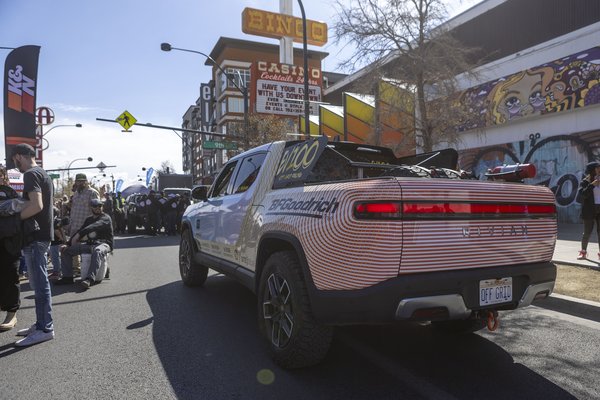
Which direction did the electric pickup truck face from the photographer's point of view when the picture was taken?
facing away from the viewer and to the left of the viewer

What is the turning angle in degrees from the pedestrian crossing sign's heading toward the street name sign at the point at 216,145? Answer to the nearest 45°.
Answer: approximately 90° to its left

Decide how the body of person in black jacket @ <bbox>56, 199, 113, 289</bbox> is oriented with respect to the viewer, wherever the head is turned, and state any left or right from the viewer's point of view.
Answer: facing the viewer and to the left of the viewer

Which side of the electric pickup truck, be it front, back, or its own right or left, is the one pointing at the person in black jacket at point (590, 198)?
right

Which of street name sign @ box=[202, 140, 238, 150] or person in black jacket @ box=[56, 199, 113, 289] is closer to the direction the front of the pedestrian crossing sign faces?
the person in black jacket

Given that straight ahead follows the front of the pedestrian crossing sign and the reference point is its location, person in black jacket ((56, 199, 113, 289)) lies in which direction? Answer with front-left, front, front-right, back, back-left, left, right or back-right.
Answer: front

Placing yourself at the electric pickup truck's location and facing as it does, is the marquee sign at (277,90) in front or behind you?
in front

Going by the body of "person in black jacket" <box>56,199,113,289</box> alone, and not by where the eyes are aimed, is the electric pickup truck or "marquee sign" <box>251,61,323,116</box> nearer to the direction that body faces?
the electric pickup truck

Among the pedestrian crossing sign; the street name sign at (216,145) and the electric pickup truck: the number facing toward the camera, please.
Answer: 2

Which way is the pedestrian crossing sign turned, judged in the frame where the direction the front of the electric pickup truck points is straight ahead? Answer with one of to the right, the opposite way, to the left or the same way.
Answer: the opposite way

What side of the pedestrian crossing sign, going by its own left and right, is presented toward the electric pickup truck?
front
